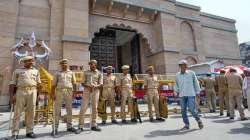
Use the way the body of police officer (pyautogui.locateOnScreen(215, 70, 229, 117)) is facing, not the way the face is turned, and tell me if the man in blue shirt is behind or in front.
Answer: behind

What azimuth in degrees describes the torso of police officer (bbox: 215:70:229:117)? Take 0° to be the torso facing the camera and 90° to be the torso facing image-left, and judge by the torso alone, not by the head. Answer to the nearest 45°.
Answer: approximately 180°

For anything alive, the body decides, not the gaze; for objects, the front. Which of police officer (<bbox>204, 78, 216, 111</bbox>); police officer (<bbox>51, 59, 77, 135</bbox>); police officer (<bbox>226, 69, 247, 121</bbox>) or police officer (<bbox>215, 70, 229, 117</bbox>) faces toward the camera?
police officer (<bbox>51, 59, 77, 135</bbox>)
